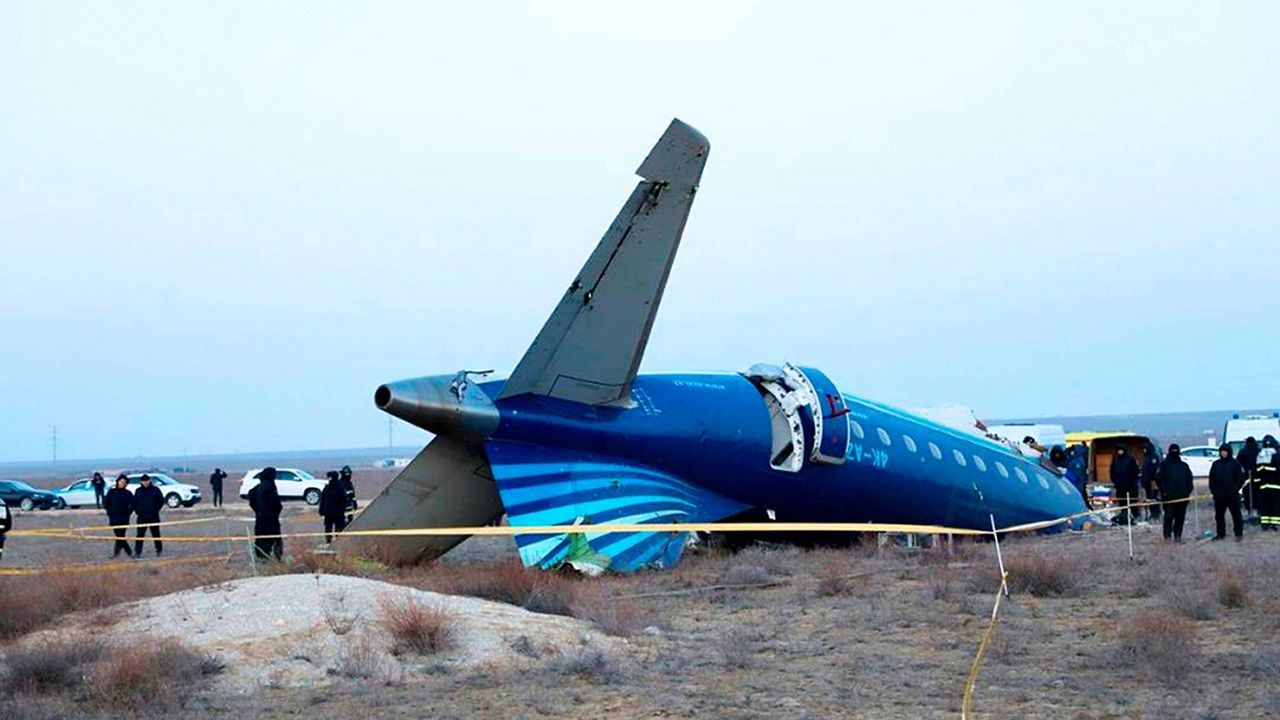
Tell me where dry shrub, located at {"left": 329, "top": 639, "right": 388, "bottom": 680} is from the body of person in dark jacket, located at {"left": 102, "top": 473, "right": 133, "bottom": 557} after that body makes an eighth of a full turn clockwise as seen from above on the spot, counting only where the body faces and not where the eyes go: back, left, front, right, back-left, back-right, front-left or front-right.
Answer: front-left

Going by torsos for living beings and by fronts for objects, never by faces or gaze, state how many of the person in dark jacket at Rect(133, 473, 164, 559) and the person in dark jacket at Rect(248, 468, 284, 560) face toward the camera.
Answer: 1

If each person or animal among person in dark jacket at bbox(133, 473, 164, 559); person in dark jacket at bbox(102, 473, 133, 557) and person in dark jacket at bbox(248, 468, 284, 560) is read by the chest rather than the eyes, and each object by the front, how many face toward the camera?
2

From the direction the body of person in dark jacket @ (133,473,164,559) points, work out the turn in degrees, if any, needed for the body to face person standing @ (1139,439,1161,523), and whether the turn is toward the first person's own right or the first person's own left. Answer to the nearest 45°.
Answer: approximately 90° to the first person's own left

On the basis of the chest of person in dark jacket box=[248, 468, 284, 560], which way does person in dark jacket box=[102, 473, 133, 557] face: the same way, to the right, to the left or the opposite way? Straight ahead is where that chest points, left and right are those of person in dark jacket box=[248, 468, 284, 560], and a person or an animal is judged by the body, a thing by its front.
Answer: the opposite way

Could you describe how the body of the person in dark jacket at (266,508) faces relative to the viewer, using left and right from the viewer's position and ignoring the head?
facing away from the viewer

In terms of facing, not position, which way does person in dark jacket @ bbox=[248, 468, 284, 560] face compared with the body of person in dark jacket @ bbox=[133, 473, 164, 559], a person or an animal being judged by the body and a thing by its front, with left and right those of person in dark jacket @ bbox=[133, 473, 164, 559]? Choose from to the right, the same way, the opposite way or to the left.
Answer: the opposite way

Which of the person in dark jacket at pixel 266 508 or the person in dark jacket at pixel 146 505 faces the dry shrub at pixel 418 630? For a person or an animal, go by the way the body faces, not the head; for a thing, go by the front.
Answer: the person in dark jacket at pixel 146 505

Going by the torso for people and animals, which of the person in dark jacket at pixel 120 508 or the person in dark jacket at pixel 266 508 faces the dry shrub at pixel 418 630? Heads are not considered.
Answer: the person in dark jacket at pixel 120 508

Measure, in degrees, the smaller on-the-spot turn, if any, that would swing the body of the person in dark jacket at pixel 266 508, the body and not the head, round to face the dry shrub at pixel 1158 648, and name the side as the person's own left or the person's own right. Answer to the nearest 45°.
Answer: approximately 135° to the person's own right

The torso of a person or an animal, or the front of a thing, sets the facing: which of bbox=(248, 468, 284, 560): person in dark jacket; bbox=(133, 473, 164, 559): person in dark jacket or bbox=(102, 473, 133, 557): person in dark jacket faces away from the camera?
bbox=(248, 468, 284, 560): person in dark jacket
